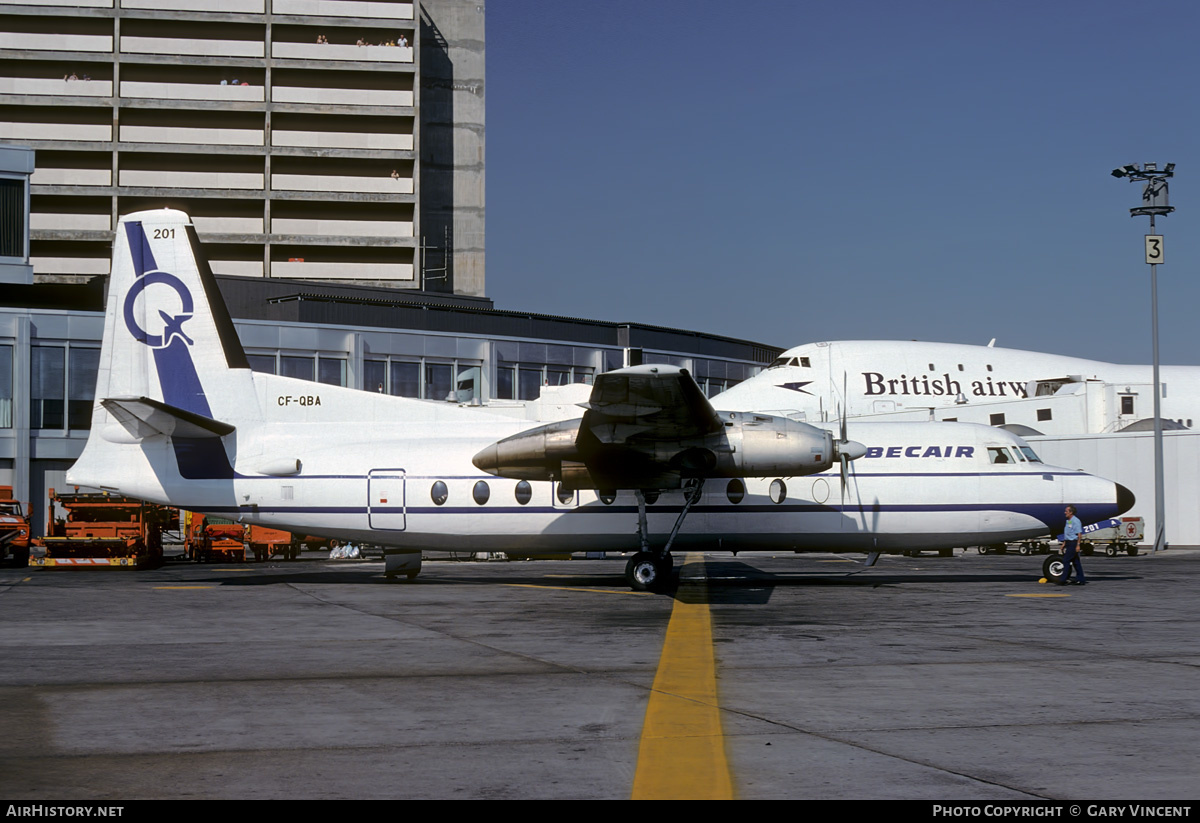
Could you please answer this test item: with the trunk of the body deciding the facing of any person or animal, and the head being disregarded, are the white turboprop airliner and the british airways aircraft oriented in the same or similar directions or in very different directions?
very different directions

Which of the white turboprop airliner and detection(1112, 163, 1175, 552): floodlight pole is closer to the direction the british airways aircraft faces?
the white turboprop airliner

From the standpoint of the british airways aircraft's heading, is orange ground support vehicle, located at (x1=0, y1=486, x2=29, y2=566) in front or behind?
in front

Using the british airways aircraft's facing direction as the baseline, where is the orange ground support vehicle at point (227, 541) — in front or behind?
in front

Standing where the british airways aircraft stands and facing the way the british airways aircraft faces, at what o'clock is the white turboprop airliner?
The white turboprop airliner is roughly at 10 o'clock from the british airways aircraft.

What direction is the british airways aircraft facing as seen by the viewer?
to the viewer's left

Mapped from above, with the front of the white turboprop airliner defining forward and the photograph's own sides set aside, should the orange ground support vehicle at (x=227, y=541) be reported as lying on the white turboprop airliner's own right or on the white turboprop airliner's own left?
on the white turboprop airliner's own left

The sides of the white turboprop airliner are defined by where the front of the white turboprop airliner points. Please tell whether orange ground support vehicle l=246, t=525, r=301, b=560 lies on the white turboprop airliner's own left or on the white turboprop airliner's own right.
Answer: on the white turboprop airliner's own left

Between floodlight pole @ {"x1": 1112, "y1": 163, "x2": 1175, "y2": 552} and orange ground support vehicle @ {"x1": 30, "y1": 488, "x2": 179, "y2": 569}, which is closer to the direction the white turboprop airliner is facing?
the floodlight pole

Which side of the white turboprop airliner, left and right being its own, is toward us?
right
